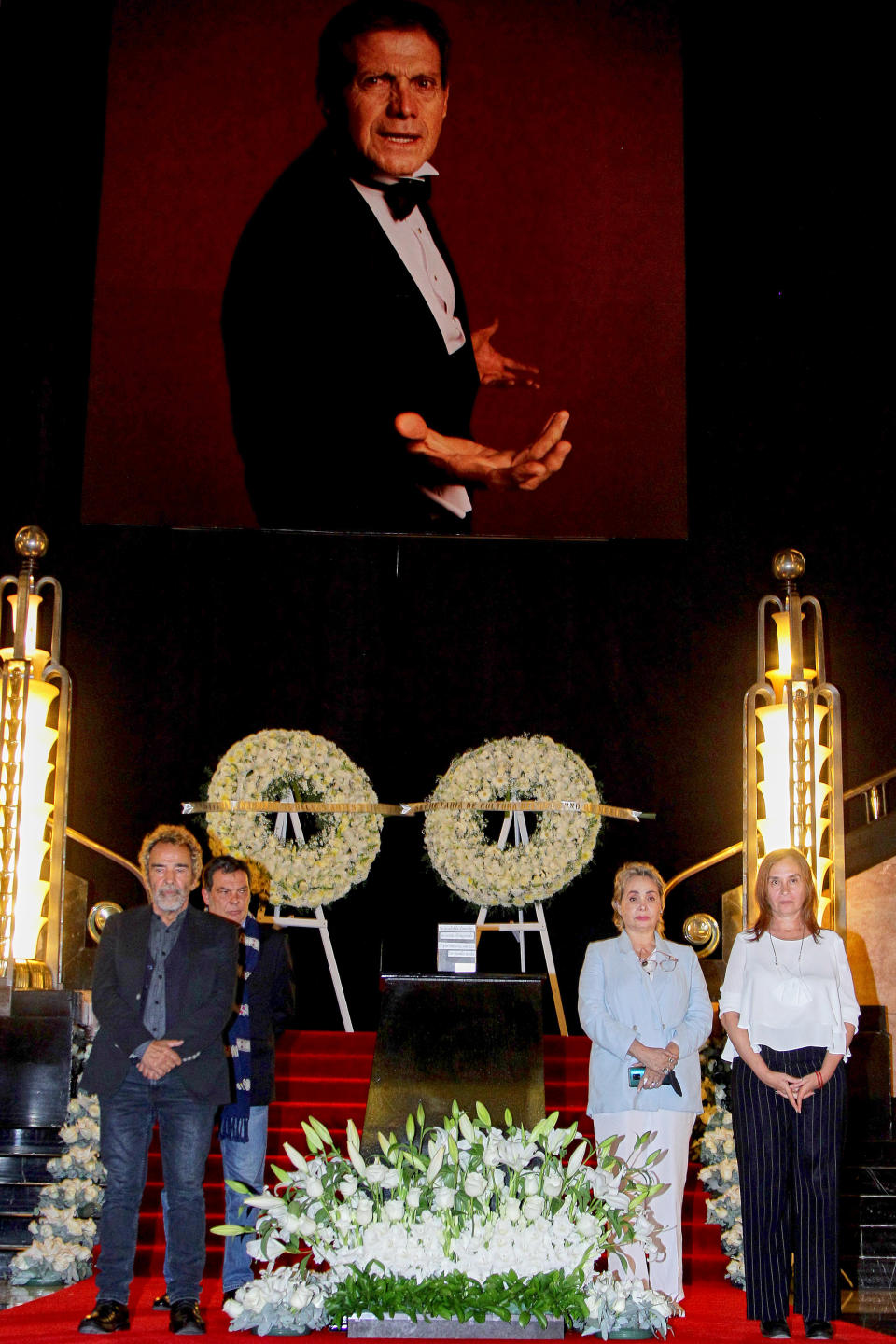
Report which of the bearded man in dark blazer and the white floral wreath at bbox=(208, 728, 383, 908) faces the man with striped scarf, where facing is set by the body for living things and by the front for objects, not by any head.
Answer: the white floral wreath

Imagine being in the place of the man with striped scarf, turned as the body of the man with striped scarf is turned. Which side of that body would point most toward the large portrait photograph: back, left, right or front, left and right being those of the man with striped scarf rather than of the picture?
back

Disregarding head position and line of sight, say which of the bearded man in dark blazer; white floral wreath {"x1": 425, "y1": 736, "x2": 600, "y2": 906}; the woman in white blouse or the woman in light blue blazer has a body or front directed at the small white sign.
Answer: the white floral wreath

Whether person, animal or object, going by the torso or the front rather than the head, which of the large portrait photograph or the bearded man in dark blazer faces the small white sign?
the large portrait photograph

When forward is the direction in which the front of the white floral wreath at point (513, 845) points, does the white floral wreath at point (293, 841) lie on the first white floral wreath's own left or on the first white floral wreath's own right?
on the first white floral wreath's own right

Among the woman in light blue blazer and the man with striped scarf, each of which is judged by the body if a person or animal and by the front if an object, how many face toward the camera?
2
